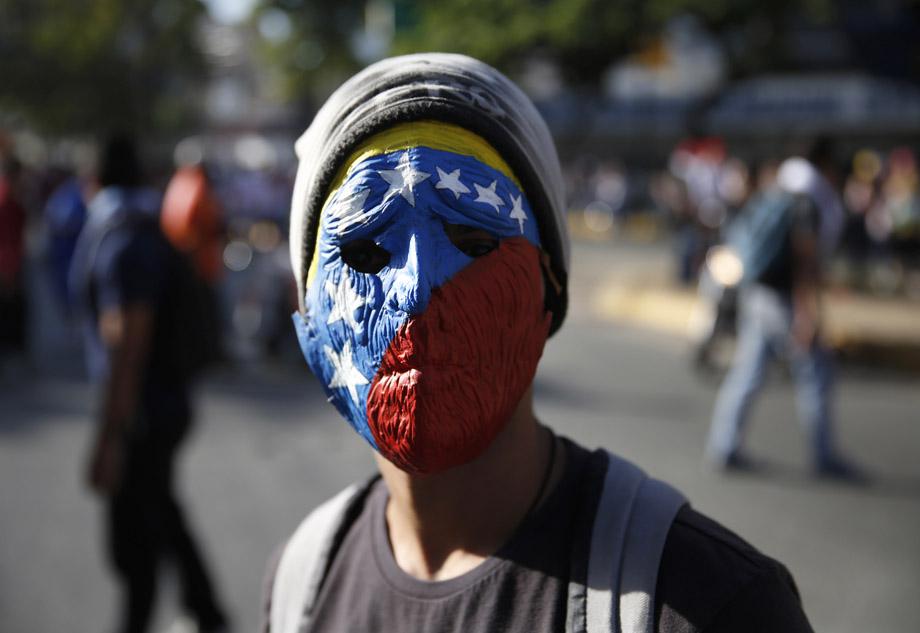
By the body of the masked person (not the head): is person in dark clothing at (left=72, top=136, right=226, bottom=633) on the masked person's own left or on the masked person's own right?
on the masked person's own right

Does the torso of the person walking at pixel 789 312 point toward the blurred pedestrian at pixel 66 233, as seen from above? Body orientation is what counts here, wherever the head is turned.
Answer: no

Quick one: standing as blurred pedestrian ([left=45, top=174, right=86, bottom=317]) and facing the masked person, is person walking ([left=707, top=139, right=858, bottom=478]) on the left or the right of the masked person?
left

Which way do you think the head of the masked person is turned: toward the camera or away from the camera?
toward the camera

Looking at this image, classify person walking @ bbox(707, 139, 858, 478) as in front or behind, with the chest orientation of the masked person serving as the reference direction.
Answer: behind

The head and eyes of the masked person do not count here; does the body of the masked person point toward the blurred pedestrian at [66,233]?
no

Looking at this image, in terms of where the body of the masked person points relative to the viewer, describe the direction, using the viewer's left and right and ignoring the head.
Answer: facing the viewer and to the left of the viewer

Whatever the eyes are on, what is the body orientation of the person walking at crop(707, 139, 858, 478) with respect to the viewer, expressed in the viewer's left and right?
facing to the right of the viewer

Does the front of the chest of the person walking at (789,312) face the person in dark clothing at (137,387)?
no
